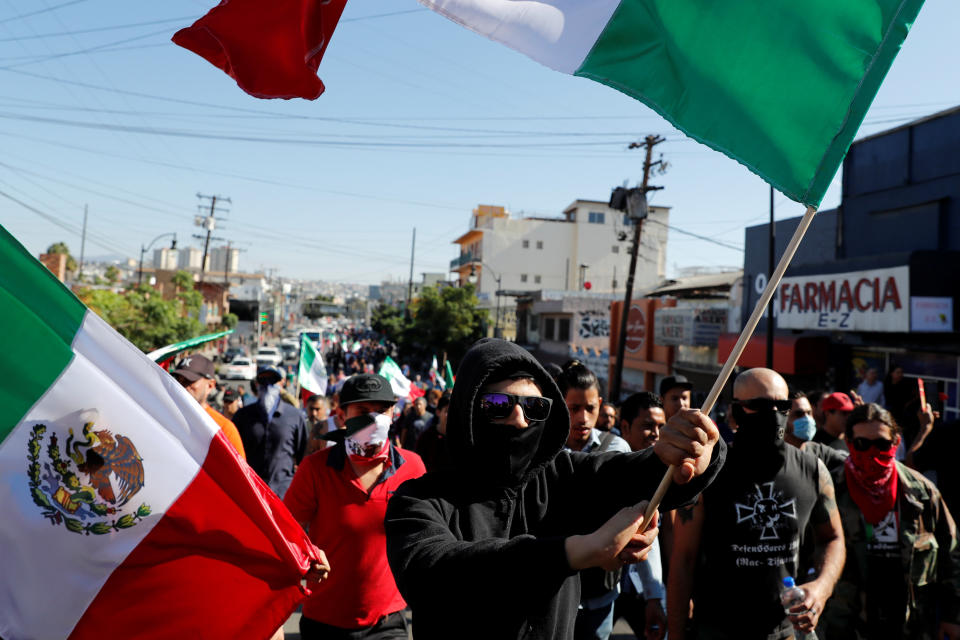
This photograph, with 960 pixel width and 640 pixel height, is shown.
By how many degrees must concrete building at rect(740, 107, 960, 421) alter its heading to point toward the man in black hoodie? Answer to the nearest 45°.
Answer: approximately 45° to its left

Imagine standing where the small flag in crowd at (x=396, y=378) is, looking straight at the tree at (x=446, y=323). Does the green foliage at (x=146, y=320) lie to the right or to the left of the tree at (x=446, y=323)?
left

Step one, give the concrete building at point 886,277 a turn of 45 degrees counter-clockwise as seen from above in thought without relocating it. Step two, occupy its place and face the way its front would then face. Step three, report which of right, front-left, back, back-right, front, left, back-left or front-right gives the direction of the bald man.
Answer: front

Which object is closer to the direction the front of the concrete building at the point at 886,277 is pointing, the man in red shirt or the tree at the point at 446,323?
the man in red shirt

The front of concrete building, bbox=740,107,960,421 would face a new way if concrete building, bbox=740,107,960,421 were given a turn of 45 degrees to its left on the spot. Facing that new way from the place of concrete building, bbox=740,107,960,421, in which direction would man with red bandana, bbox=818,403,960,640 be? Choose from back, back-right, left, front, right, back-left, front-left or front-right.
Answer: front

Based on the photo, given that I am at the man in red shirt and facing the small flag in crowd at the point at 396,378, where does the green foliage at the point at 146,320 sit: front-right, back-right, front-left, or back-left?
front-left

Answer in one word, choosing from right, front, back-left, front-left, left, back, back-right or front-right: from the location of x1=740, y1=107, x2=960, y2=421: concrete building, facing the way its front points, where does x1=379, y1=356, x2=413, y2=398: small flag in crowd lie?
front

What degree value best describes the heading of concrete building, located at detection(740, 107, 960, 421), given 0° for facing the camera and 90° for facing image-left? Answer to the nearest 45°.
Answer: approximately 45°

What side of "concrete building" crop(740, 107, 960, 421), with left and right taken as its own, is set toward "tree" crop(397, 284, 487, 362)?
right

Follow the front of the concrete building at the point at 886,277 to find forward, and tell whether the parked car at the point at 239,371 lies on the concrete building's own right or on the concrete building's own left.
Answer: on the concrete building's own right
